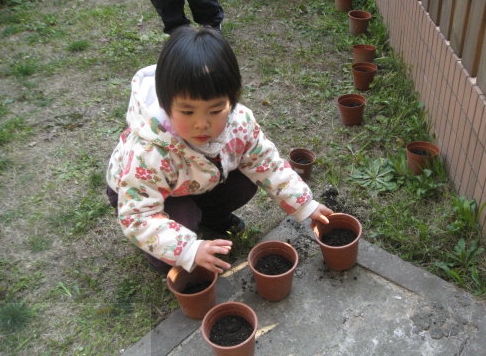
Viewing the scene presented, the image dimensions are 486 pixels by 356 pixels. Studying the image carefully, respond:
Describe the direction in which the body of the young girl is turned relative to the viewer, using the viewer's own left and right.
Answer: facing the viewer and to the right of the viewer

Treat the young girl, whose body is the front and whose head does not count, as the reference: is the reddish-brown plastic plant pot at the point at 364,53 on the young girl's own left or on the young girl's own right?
on the young girl's own left

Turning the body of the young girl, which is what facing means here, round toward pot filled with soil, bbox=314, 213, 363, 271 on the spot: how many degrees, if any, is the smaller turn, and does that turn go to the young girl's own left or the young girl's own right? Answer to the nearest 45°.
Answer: approximately 45° to the young girl's own left

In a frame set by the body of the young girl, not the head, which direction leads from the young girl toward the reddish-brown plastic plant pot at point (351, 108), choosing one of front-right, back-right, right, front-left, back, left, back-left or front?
left

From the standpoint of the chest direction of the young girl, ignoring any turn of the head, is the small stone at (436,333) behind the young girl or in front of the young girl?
in front

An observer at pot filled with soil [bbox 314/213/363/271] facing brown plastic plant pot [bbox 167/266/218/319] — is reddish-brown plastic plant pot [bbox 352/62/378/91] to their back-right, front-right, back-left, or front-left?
back-right

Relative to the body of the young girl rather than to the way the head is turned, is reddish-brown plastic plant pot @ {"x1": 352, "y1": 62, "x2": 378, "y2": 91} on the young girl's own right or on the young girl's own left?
on the young girl's own left

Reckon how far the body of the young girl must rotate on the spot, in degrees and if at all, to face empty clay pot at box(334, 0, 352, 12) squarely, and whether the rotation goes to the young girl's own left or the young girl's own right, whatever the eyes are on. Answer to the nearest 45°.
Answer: approximately 90° to the young girl's own left

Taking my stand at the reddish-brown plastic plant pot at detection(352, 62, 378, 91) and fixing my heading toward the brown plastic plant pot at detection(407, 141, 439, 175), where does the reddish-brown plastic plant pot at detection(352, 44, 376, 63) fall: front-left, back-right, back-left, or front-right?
back-left

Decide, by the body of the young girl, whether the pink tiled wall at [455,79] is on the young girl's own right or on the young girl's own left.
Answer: on the young girl's own left

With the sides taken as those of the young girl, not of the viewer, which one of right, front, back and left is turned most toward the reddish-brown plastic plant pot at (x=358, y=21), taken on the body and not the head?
left
